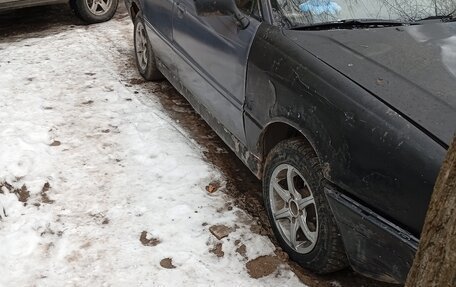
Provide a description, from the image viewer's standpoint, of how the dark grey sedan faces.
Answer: facing the viewer and to the right of the viewer

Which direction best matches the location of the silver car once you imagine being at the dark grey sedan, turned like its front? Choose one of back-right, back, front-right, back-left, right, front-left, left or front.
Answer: back

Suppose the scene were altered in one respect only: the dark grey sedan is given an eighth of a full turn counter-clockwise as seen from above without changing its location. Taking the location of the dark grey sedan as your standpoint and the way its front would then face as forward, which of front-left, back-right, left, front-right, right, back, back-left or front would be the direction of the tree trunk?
right
